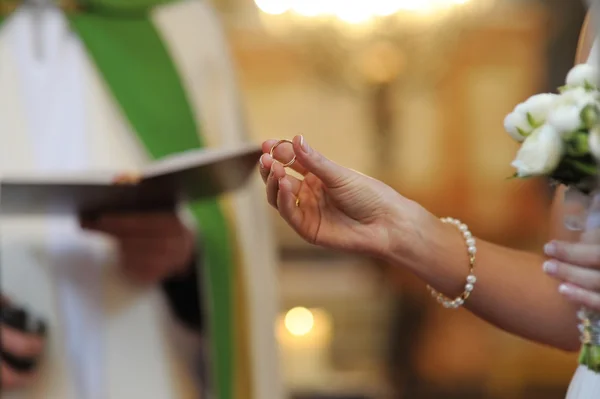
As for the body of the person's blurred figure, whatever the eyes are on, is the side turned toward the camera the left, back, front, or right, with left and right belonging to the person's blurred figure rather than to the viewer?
front
